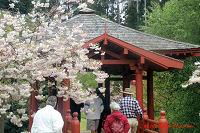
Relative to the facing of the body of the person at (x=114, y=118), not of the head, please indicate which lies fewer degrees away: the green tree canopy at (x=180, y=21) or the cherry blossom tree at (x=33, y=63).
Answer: the green tree canopy

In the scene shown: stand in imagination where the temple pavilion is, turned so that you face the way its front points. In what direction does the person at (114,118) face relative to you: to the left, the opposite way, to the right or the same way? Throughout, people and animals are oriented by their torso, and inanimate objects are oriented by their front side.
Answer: the opposite way

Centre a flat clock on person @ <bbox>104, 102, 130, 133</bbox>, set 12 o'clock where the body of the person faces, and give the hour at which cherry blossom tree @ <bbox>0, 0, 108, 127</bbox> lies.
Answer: The cherry blossom tree is roughly at 10 o'clock from the person.

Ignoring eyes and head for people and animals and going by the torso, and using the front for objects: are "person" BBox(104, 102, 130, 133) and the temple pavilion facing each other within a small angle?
yes

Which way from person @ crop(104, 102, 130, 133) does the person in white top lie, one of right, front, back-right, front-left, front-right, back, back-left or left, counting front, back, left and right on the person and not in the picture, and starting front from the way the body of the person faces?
back-left

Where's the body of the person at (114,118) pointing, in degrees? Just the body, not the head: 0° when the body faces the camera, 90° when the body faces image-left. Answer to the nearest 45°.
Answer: approximately 180°

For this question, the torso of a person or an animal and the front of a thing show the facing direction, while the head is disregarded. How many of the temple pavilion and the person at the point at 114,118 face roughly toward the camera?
1
